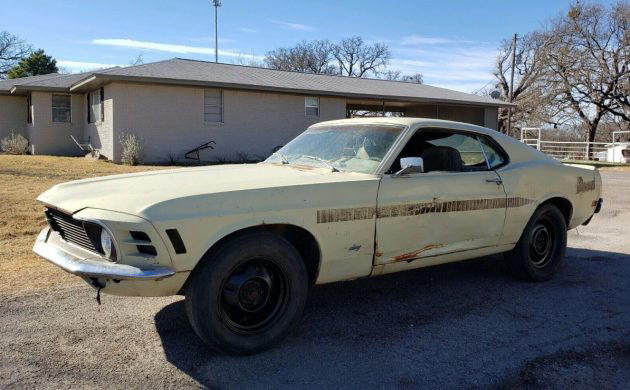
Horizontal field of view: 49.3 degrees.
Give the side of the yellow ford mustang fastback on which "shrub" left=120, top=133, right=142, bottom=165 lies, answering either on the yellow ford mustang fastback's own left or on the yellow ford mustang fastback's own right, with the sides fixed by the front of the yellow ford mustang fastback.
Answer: on the yellow ford mustang fastback's own right

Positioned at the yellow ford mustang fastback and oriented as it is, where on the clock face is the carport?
The carport is roughly at 5 o'clock from the yellow ford mustang fastback.

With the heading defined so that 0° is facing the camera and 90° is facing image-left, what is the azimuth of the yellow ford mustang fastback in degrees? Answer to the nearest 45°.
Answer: approximately 45°

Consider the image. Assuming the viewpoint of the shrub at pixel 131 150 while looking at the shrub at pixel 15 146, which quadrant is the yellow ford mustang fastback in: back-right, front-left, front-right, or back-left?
back-left

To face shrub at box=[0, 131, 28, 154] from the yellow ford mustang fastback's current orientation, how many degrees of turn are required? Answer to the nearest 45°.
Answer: approximately 90° to its right

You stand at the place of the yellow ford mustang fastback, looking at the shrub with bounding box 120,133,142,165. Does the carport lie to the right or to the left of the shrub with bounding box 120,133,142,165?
right
